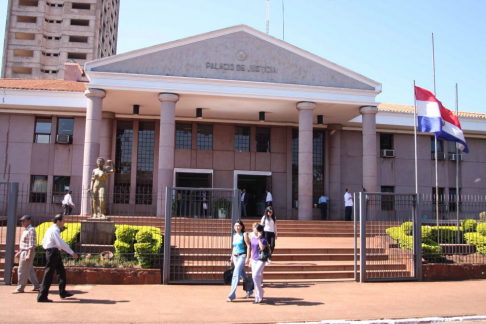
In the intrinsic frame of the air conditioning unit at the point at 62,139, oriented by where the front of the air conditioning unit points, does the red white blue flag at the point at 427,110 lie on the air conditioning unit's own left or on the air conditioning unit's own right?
on the air conditioning unit's own left

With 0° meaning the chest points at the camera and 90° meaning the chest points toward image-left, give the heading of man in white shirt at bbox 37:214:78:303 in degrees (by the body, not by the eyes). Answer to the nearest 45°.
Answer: approximately 270°

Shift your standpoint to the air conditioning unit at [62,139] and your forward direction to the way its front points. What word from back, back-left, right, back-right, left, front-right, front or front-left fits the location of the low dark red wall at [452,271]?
front-left

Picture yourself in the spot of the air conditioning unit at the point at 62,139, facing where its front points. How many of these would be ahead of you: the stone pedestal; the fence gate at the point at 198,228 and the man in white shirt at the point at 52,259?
3

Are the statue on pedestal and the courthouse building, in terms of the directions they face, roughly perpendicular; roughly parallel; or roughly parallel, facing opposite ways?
roughly parallel

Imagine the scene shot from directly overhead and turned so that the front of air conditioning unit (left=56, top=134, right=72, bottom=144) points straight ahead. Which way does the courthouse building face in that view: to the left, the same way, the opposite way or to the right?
the same way

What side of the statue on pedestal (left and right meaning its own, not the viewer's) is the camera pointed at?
front

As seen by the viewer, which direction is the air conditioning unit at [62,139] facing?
toward the camera

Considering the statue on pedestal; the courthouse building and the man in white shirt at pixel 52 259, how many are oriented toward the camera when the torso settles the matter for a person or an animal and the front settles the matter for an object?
2

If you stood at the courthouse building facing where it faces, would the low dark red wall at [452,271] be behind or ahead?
ahead

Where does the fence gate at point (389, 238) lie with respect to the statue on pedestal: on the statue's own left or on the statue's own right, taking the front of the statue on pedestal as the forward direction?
on the statue's own left

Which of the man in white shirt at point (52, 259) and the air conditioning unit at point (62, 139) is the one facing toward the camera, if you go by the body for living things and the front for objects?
the air conditioning unit

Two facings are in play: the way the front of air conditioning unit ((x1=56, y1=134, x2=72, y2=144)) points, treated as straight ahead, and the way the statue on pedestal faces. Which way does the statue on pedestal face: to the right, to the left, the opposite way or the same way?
the same way

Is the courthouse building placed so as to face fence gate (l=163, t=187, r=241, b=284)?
yes
